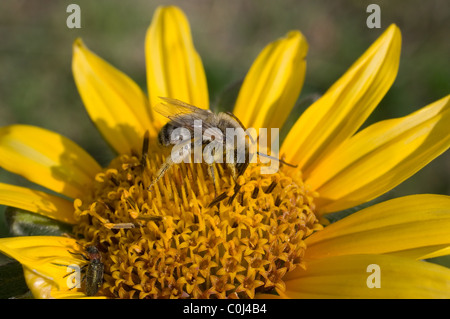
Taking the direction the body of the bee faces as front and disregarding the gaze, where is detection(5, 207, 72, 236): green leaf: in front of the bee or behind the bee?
behind

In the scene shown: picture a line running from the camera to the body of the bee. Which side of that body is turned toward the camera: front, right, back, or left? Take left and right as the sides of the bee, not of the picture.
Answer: right
